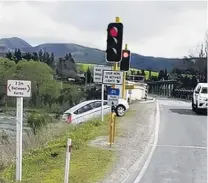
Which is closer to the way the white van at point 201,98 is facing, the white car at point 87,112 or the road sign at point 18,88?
the road sign

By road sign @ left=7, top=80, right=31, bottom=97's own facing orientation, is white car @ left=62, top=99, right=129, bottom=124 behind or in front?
behind

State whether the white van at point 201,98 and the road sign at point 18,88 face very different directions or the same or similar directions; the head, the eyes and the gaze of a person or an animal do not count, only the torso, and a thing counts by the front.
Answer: same or similar directions

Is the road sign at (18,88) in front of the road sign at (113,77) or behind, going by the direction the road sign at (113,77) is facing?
in front

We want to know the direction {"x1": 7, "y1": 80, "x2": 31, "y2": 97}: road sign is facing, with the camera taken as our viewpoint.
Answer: facing the viewer

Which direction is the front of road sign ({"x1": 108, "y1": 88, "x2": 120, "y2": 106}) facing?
toward the camera

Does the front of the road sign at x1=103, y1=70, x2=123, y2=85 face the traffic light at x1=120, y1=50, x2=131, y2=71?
no

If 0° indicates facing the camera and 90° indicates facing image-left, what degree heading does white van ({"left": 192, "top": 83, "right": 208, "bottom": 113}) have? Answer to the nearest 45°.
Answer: approximately 315°

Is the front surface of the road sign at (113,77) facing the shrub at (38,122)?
no

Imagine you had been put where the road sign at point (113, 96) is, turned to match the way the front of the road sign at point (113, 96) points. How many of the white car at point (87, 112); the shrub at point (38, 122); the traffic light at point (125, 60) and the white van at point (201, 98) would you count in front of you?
0

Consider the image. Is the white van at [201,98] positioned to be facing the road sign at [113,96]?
no
